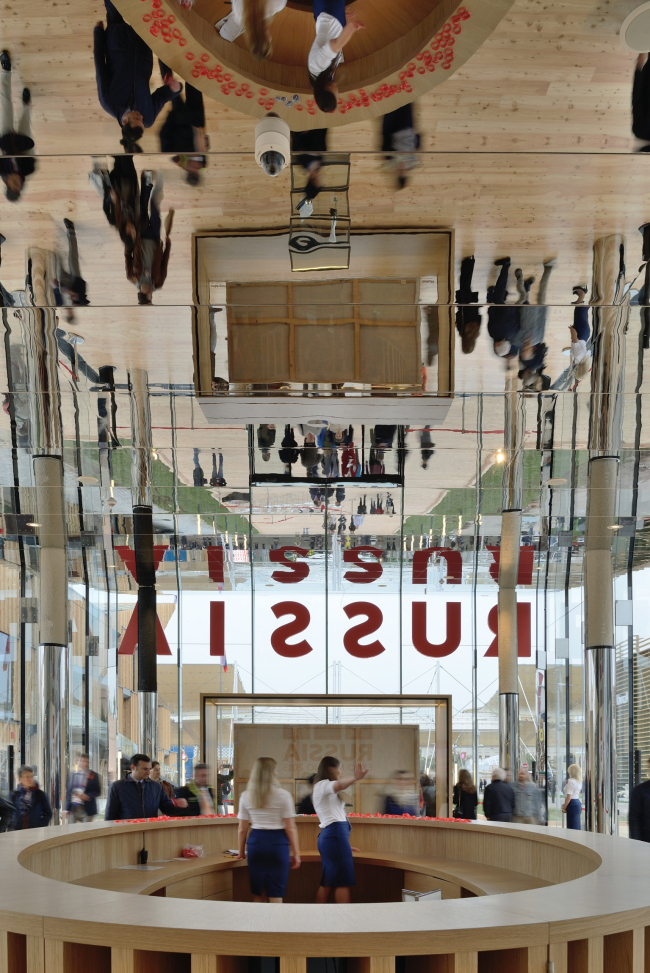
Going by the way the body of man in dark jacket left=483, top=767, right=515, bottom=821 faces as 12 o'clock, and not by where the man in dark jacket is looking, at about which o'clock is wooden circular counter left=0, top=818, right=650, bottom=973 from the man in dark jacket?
The wooden circular counter is roughly at 6 o'clock from the man in dark jacket.

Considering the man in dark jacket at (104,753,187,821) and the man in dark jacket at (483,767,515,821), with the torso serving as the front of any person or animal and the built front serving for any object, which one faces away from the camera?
the man in dark jacket at (483,767,515,821)

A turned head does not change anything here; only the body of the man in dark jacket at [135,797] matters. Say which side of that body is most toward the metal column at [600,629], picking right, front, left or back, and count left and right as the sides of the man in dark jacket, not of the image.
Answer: left

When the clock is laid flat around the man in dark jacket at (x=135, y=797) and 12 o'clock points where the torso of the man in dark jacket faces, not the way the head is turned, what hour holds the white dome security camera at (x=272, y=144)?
The white dome security camera is roughly at 1 o'clock from the man in dark jacket.

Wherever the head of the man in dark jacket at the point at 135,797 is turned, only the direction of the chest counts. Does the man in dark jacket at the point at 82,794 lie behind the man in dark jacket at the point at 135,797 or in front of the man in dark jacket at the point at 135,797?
behind

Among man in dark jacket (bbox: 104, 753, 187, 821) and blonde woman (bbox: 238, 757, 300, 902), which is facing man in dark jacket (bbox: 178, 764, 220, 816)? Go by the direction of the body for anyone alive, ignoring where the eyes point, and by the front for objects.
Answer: the blonde woman

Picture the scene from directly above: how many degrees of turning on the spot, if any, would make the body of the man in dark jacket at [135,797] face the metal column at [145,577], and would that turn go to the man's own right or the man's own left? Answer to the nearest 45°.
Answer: approximately 135° to the man's own left

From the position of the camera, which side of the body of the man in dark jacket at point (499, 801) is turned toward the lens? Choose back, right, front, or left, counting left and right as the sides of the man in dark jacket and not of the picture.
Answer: back

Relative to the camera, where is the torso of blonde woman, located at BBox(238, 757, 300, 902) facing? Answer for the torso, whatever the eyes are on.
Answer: away from the camera

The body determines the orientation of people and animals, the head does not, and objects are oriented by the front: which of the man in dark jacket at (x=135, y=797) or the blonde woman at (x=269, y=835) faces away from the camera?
the blonde woman
